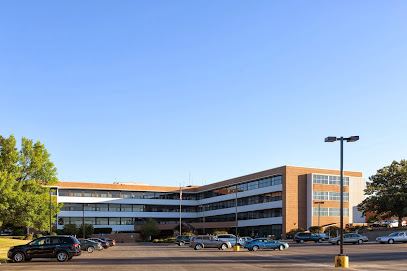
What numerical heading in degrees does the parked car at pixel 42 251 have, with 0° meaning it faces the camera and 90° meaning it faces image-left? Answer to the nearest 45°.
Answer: approximately 90°

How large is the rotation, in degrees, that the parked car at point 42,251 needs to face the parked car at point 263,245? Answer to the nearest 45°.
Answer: approximately 135° to its right
